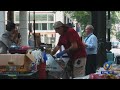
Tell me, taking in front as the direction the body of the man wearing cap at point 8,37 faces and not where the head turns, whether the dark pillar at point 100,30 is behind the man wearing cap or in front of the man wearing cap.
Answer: in front

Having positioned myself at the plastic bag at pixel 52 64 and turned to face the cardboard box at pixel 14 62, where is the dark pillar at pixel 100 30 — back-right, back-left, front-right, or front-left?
back-right

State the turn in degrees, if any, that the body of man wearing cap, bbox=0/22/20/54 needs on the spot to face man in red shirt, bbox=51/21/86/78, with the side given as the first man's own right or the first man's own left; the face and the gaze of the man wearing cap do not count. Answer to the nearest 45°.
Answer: approximately 45° to the first man's own right

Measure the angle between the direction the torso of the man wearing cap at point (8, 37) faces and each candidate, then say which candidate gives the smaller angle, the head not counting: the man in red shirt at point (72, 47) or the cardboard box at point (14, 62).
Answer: the man in red shirt

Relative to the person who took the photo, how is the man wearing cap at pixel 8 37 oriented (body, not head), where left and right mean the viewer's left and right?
facing to the right of the viewer

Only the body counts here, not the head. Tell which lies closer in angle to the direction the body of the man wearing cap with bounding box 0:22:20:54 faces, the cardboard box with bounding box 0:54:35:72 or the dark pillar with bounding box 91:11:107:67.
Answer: the dark pillar

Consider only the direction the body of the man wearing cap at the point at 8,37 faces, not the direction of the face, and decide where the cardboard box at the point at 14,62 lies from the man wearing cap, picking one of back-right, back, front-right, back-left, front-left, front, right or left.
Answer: right

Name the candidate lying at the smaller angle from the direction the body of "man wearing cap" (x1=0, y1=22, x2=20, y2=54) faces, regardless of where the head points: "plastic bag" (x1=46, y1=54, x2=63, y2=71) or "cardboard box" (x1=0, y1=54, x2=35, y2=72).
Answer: the plastic bag

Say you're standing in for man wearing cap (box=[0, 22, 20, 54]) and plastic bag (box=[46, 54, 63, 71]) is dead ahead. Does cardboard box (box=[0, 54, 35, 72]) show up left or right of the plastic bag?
right
